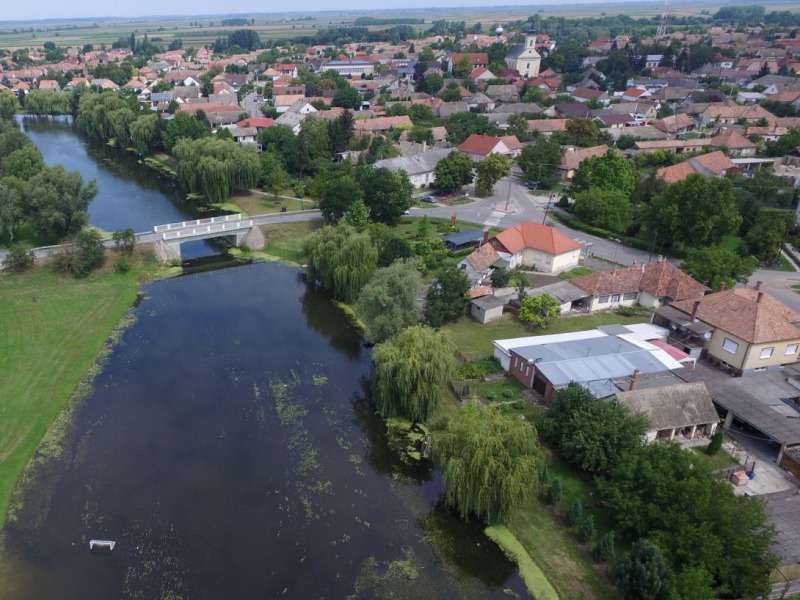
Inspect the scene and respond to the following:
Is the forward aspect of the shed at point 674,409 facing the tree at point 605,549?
yes

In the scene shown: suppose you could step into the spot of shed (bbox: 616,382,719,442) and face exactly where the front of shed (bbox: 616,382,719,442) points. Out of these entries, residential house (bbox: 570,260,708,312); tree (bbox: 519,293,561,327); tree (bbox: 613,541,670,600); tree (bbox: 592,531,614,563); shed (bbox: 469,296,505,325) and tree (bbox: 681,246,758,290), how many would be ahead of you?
2

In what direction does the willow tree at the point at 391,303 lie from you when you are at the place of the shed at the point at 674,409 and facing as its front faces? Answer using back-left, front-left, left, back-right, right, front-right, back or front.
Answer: right

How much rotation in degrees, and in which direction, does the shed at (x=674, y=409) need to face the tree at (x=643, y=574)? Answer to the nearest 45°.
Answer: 0° — it already faces it

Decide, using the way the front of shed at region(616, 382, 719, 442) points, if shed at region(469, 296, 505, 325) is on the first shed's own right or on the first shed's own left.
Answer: on the first shed's own right

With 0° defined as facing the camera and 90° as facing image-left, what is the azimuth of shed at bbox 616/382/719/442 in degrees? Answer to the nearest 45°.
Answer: approximately 0°

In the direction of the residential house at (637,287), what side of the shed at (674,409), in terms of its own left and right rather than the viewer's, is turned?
back

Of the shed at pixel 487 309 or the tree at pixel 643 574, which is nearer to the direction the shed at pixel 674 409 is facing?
the tree

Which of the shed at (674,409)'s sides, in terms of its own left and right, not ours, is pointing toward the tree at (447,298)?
right

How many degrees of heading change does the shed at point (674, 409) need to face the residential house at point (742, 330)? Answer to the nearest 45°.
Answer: approximately 180°

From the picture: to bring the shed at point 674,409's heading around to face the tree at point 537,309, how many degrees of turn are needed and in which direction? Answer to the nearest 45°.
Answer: approximately 135° to its right

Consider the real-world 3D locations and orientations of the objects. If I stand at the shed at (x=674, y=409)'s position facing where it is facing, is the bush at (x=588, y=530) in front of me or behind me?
in front

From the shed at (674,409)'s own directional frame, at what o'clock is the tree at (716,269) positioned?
The tree is roughly at 6 o'clock from the shed.
